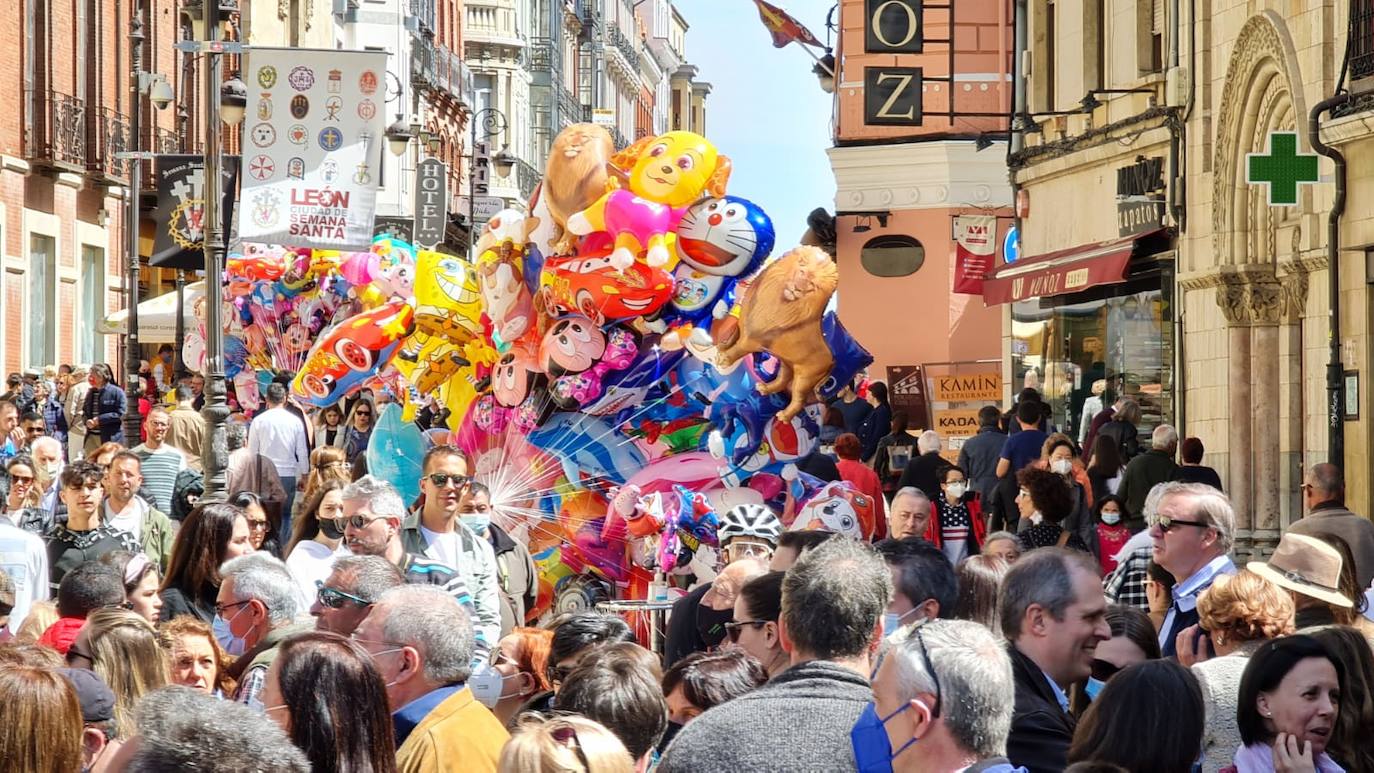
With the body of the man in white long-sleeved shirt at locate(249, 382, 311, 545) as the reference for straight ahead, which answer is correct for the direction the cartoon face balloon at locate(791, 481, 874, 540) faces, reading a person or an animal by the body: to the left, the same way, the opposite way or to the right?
the opposite way

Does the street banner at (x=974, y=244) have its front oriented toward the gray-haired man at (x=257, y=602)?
yes

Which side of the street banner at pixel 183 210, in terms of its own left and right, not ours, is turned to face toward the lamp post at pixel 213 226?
front

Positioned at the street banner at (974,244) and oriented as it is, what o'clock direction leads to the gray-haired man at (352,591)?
The gray-haired man is roughly at 12 o'clock from the street banner.

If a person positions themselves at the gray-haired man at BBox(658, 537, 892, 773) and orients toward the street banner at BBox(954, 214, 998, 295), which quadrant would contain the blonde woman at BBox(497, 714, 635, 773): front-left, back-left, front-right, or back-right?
back-left

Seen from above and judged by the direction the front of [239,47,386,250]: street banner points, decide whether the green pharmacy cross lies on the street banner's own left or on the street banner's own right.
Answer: on the street banner's own left

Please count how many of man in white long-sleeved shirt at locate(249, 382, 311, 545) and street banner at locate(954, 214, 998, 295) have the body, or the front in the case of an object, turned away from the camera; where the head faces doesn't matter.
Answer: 1

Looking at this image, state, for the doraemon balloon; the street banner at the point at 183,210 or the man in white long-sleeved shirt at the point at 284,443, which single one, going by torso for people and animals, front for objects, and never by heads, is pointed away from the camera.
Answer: the man in white long-sleeved shirt

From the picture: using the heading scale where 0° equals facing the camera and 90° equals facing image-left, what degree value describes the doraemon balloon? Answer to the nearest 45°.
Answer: approximately 45°

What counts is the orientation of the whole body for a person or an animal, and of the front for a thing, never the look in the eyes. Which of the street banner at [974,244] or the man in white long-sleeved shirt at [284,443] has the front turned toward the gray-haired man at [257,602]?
the street banner

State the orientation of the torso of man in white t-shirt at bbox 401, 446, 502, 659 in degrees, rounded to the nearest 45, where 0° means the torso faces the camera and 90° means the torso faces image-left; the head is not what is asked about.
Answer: approximately 0°

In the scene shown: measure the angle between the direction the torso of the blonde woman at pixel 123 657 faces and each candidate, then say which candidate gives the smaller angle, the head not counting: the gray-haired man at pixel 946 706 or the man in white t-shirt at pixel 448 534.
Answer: the man in white t-shirt

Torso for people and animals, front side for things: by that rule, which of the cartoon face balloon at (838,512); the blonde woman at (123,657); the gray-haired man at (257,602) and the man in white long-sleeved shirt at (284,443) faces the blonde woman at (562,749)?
the cartoon face balloon

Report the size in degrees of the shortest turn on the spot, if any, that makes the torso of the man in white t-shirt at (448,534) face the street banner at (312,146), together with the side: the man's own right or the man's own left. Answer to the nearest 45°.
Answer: approximately 180°
